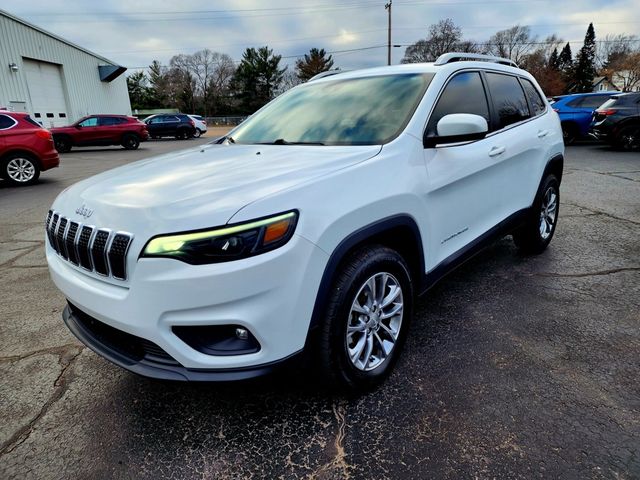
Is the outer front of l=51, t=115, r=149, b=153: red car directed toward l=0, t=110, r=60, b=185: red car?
no

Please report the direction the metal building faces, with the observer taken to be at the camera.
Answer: facing the viewer and to the right of the viewer

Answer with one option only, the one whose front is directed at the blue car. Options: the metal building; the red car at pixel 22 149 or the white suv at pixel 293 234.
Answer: the metal building

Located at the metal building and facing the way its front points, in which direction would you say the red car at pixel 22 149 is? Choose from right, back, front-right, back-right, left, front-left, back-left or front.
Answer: front-right

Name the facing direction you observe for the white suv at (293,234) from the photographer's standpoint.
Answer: facing the viewer and to the left of the viewer

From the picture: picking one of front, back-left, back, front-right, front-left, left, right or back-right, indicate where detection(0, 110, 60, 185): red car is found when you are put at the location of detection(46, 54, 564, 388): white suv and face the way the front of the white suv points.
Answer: right

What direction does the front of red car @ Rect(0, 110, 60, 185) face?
to the viewer's left

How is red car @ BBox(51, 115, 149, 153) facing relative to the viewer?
to the viewer's left

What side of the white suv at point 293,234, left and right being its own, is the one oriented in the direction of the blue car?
back

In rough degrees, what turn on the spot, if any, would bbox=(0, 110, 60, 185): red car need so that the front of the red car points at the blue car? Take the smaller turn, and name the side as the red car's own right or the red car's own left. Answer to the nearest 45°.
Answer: approximately 180°

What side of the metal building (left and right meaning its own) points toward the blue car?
front

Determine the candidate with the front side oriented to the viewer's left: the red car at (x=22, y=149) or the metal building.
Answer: the red car

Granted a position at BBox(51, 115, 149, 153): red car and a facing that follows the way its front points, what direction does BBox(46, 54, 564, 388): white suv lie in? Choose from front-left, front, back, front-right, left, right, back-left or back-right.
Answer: left
